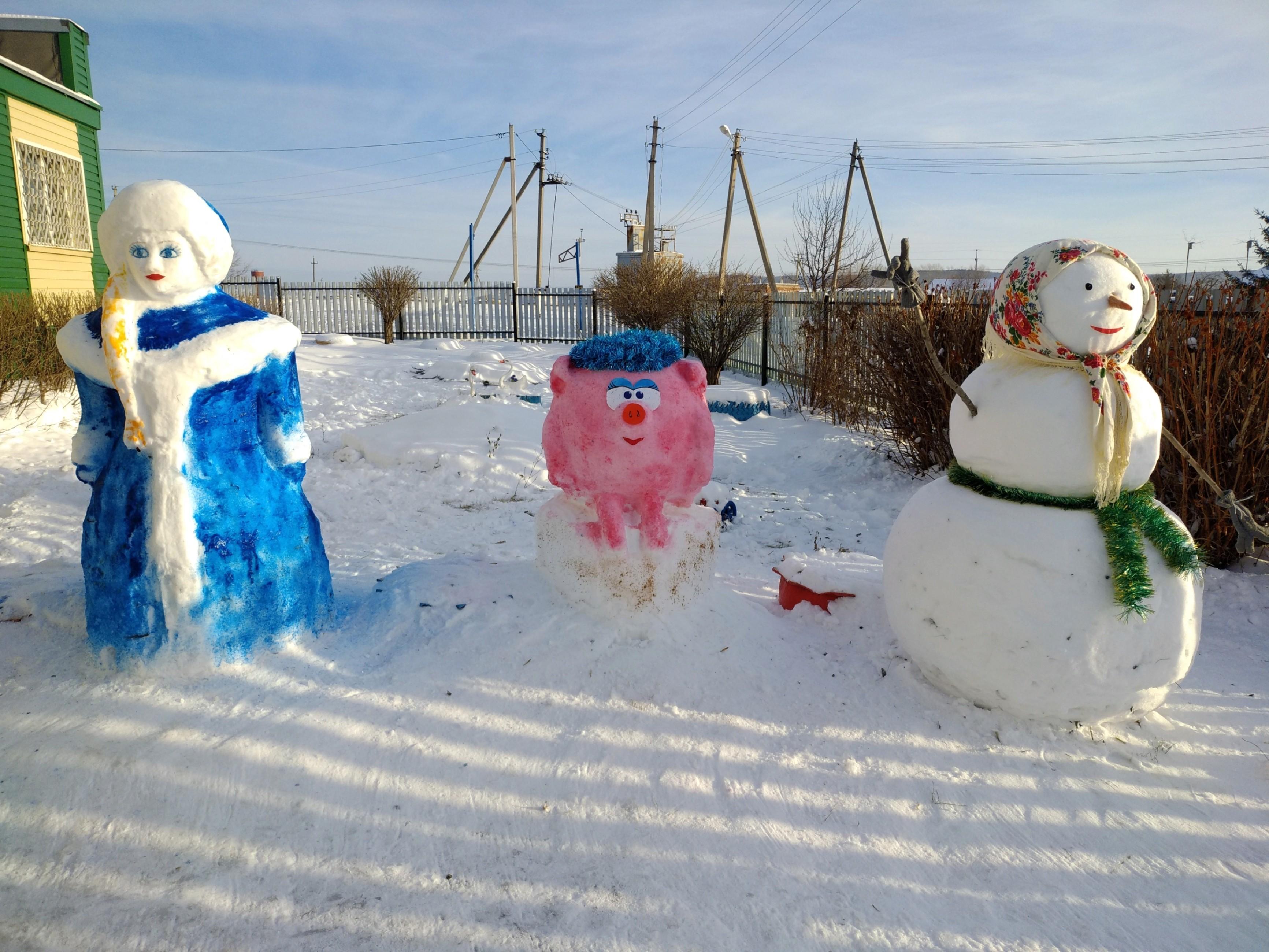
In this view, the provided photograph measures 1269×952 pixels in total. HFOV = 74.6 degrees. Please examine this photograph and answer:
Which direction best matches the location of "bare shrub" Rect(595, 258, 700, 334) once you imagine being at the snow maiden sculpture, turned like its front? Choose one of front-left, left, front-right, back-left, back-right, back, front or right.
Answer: back-left

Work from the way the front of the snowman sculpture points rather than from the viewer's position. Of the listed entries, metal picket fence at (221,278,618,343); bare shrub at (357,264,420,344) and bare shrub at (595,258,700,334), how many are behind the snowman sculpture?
3

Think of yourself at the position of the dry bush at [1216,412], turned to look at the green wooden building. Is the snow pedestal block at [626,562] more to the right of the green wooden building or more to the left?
left

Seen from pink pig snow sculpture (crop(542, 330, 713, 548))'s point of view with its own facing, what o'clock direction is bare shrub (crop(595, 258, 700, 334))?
The bare shrub is roughly at 6 o'clock from the pink pig snow sculpture.

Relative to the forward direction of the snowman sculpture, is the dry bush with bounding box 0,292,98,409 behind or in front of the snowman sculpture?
behind

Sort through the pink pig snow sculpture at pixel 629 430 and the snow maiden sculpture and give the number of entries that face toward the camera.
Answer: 2

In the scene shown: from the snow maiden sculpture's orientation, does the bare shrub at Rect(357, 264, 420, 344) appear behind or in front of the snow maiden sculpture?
behind

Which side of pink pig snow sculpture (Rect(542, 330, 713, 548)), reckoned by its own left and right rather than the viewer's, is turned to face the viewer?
front

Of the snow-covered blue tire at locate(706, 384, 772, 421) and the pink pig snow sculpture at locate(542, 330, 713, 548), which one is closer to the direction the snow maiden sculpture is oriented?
the pink pig snow sculpture

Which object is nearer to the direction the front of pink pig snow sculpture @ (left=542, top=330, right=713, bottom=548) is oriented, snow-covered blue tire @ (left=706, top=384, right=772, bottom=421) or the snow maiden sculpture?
the snow maiden sculpture

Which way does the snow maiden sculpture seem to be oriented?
toward the camera

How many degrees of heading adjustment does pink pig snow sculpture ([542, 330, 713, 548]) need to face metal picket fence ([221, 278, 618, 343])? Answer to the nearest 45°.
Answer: approximately 180°

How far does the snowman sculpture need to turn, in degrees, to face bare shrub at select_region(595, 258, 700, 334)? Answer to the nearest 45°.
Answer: approximately 180°
